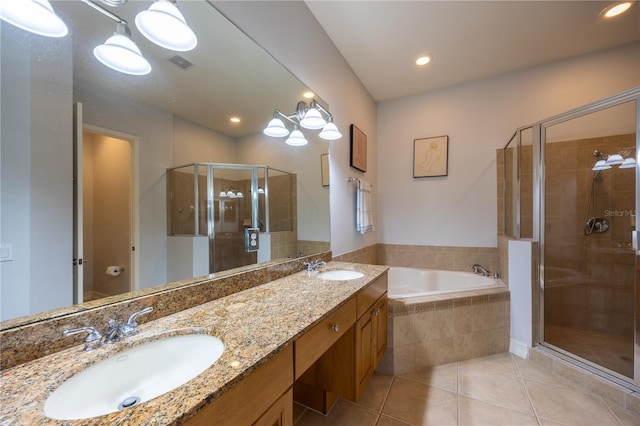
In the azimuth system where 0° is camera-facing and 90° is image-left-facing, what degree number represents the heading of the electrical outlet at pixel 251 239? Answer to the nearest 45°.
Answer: approximately 315°

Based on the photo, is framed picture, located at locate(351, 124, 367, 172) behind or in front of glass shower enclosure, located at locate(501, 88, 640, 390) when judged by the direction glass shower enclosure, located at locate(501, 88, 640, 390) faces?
in front

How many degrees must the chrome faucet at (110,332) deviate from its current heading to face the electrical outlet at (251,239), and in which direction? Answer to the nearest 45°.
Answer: approximately 90° to its left

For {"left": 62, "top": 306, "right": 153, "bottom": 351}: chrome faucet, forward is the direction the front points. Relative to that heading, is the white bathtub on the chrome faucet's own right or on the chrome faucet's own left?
on the chrome faucet's own left

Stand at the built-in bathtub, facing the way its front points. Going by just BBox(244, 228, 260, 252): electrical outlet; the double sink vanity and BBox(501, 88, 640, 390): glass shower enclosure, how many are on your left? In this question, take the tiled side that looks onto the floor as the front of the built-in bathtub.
1

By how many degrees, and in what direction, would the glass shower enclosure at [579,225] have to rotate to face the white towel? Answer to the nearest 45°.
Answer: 0° — it already faces it

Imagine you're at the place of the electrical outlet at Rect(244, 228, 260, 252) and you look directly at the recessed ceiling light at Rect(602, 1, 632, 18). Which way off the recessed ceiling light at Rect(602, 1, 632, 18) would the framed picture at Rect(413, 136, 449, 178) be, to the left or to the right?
left

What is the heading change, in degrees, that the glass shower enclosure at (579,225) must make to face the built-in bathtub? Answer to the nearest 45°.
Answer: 0° — it already faces it

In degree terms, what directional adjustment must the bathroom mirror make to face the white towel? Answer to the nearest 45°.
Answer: approximately 90° to its left
